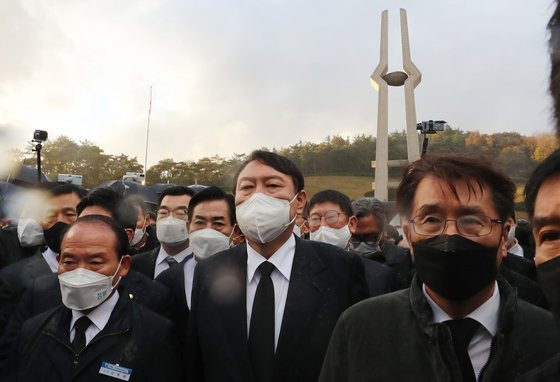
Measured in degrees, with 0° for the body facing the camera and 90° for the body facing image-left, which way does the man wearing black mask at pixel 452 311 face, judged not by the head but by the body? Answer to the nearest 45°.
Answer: approximately 0°

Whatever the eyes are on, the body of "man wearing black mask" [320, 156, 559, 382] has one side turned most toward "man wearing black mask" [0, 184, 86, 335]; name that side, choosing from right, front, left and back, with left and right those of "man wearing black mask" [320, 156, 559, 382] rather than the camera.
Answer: right

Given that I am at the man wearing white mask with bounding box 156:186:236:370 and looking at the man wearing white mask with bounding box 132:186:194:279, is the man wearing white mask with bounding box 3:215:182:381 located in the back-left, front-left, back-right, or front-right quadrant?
back-left

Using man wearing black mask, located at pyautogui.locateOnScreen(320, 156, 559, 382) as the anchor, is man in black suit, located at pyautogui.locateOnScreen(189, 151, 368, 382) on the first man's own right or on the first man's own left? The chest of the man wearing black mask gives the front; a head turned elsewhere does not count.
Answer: on the first man's own right

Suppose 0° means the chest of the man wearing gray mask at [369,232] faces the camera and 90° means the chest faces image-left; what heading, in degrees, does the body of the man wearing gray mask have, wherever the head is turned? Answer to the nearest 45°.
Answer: approximately 45°

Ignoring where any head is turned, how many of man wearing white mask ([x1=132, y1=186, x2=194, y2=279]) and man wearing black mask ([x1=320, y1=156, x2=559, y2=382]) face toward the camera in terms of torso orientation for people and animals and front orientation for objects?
2
